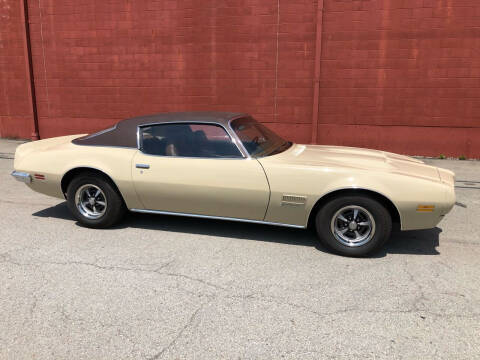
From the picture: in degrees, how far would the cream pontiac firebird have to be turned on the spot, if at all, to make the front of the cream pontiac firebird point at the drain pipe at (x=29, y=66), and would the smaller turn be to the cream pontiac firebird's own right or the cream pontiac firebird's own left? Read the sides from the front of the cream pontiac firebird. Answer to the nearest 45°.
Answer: approximately 135° to the cream pontiac firebird's own left

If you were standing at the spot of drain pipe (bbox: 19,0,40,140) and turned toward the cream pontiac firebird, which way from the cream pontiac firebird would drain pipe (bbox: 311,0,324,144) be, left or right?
left

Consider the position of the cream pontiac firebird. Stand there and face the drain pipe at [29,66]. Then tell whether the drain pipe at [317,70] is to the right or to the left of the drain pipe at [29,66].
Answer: right

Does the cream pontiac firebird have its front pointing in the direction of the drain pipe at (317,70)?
no

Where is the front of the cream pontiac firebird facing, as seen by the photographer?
facing to the right of the viewer
